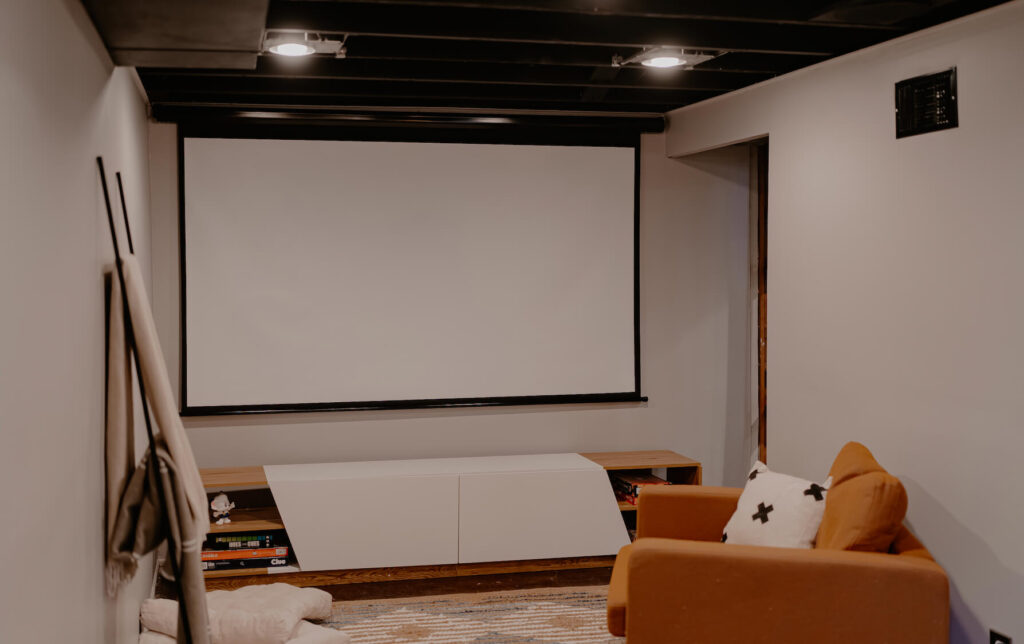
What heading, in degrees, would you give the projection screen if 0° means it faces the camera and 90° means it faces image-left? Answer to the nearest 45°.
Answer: approximately 0°

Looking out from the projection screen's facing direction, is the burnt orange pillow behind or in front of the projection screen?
in front

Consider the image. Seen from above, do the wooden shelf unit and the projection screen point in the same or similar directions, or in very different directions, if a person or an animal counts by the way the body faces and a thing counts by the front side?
same or similar directions

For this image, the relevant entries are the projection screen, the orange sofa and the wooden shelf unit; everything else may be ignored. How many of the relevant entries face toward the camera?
2

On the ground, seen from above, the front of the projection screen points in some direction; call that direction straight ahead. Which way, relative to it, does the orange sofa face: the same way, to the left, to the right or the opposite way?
to the right

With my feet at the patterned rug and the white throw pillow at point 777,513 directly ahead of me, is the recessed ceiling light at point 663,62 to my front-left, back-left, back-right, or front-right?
front-left

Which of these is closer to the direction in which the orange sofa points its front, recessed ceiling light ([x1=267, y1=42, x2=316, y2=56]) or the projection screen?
the recessed ceiling light

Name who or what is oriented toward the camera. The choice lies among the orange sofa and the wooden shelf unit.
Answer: the wooden shelf unit

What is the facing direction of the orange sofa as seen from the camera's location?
facing to the left of the viewer

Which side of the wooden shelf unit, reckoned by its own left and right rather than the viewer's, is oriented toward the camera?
front
